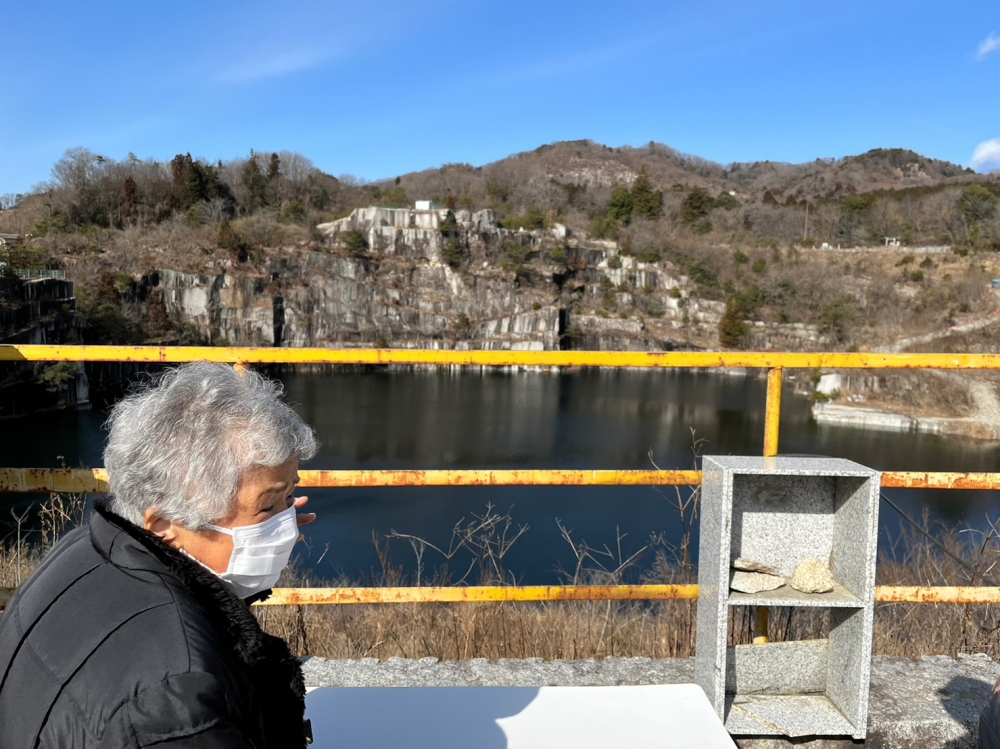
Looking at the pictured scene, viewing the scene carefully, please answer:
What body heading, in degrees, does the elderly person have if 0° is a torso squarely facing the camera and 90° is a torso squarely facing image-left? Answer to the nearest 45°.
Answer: approximately 270°

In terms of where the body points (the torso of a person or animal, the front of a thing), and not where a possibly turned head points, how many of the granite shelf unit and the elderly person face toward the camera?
1

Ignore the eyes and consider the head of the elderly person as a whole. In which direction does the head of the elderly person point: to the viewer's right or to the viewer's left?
to the viewer's right

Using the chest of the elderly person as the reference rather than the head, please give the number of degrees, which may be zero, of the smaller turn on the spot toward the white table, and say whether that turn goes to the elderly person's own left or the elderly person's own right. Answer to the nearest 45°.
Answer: approximately 45° to the elderly person's own left

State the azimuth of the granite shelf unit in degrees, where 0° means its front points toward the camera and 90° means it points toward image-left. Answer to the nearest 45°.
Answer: approximately 0°
